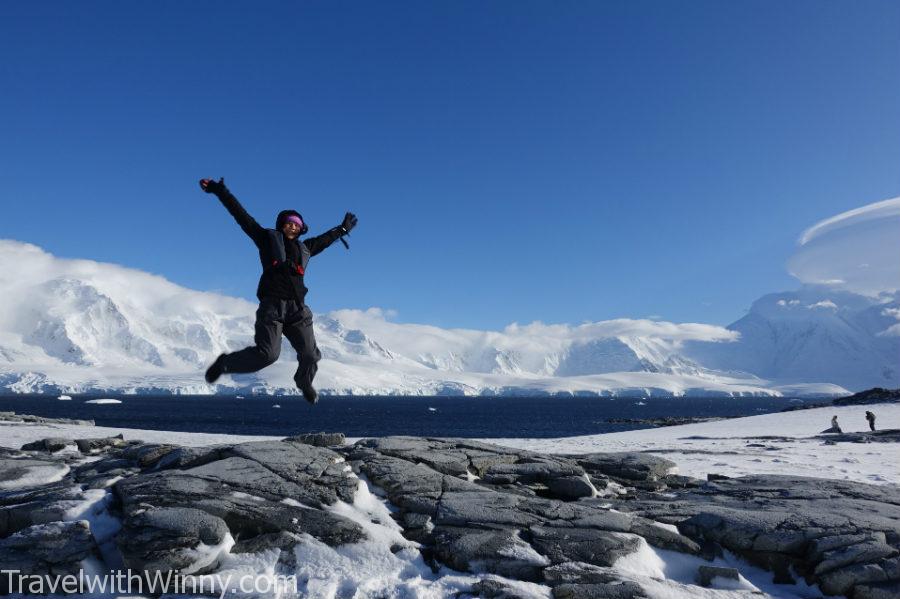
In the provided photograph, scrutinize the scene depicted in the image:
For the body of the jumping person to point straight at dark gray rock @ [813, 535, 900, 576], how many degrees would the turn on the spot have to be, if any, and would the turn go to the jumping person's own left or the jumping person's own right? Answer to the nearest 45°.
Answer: approximately 45° to the jumping person's own left

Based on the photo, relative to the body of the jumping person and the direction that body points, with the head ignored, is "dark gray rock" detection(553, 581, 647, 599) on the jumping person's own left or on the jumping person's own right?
on the jumping person's own left

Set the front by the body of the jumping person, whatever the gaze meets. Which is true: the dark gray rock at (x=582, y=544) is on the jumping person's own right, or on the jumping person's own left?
on the jumping person's own left

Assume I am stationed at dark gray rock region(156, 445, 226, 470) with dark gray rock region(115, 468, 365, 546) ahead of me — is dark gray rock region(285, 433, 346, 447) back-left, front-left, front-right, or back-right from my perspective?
back-left

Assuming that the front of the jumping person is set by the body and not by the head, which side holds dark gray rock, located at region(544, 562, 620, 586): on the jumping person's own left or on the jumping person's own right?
on the jumping person's own left

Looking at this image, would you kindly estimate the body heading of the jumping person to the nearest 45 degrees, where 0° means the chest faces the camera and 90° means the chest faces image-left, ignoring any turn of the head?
approximately 315°

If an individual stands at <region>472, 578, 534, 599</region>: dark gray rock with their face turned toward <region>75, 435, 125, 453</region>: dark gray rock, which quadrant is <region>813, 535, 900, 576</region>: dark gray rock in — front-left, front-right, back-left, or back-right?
back-right
